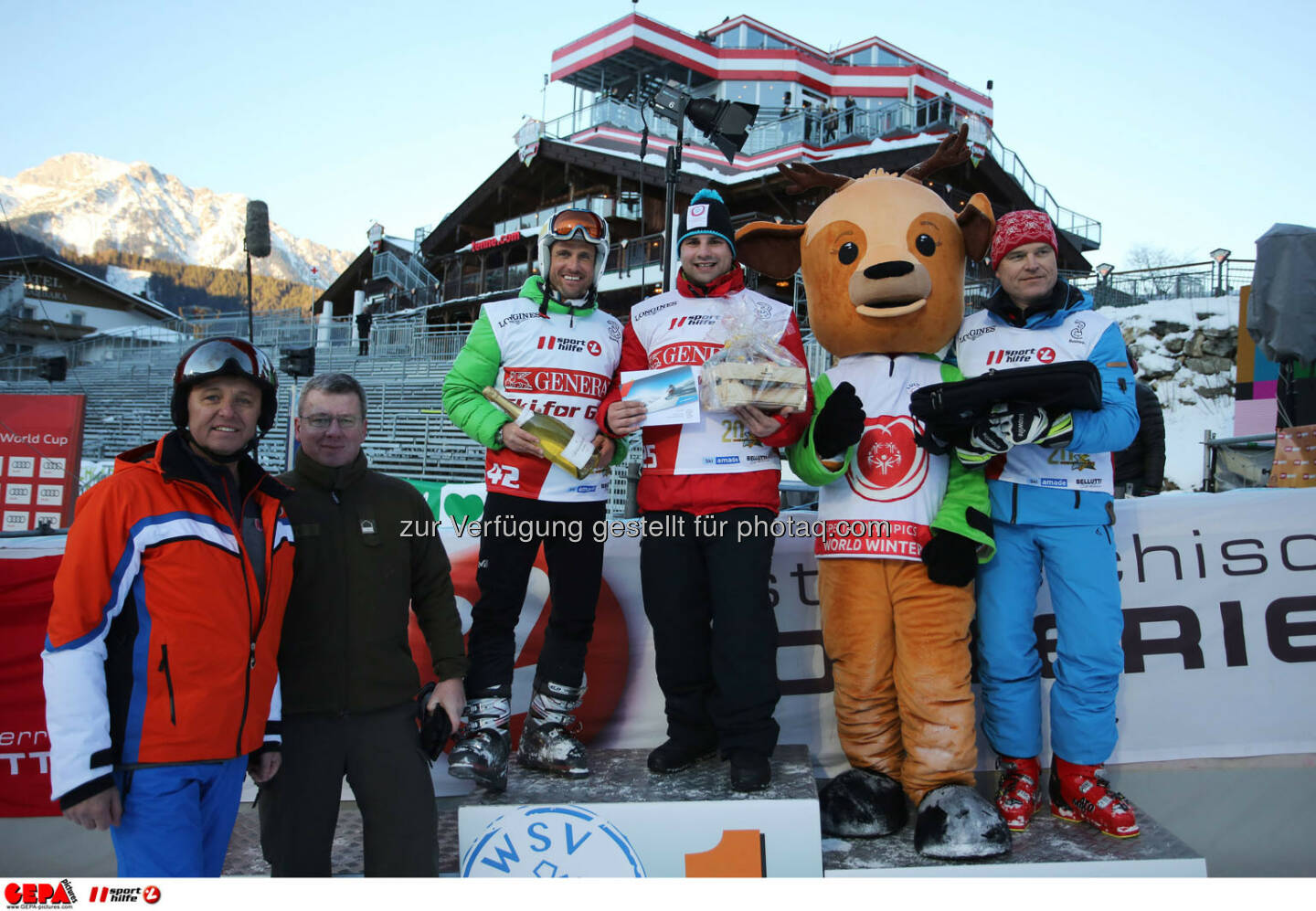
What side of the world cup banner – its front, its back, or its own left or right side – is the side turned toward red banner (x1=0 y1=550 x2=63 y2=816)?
front

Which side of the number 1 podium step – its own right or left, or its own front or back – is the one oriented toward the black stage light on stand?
back

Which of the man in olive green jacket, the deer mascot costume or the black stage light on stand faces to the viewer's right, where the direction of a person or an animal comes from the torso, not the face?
the black stage light on stand

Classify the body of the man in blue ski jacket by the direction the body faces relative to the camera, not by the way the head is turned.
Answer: toward the camera

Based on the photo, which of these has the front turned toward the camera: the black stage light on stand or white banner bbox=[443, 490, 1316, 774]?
the white banner

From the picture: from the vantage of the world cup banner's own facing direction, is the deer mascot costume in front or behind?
in front

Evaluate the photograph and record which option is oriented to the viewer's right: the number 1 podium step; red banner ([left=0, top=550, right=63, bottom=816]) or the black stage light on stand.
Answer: the black stage light on stand

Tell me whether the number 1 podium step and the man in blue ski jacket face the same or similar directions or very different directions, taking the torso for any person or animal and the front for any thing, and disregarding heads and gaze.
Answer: same or similar directions

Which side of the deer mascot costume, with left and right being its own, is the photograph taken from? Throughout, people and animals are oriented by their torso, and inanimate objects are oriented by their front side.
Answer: front

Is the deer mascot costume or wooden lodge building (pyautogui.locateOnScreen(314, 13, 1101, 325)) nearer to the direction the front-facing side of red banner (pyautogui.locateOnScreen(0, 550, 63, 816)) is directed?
the deer mascot costume

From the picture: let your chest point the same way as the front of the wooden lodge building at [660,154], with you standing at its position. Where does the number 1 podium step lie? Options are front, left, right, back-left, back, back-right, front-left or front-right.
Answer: front

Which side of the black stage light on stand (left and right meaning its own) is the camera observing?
right

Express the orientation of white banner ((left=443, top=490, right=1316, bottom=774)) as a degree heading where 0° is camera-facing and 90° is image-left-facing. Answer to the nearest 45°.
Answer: approximately 0°

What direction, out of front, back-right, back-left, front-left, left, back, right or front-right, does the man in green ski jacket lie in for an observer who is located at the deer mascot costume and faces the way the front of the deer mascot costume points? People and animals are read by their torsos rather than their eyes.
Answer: right
